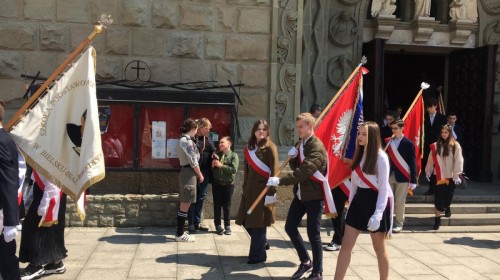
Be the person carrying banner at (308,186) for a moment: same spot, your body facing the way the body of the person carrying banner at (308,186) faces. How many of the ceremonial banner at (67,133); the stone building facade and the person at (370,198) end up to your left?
1

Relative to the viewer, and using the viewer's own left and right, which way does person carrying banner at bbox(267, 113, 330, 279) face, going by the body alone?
facing the viewer and to the left of the viewer

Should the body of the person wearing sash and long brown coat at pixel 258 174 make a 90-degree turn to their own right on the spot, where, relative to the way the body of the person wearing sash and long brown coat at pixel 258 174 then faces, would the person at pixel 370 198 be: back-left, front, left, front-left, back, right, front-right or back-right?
back-left

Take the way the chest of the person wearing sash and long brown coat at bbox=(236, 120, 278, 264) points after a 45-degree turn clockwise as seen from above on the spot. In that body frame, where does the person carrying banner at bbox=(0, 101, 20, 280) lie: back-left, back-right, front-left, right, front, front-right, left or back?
front

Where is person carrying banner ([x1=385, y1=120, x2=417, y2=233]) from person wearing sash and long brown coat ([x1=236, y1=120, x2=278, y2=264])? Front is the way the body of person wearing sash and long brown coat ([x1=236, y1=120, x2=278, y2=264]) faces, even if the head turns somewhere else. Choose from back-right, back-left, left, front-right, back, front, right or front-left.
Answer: back-left

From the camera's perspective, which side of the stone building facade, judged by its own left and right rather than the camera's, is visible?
front

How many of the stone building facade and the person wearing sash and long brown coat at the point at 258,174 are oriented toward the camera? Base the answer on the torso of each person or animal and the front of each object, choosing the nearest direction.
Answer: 2

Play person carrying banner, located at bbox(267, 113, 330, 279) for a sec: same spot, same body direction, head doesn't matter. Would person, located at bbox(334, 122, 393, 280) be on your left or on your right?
on your left

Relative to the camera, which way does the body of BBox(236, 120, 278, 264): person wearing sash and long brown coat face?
toward the camera
